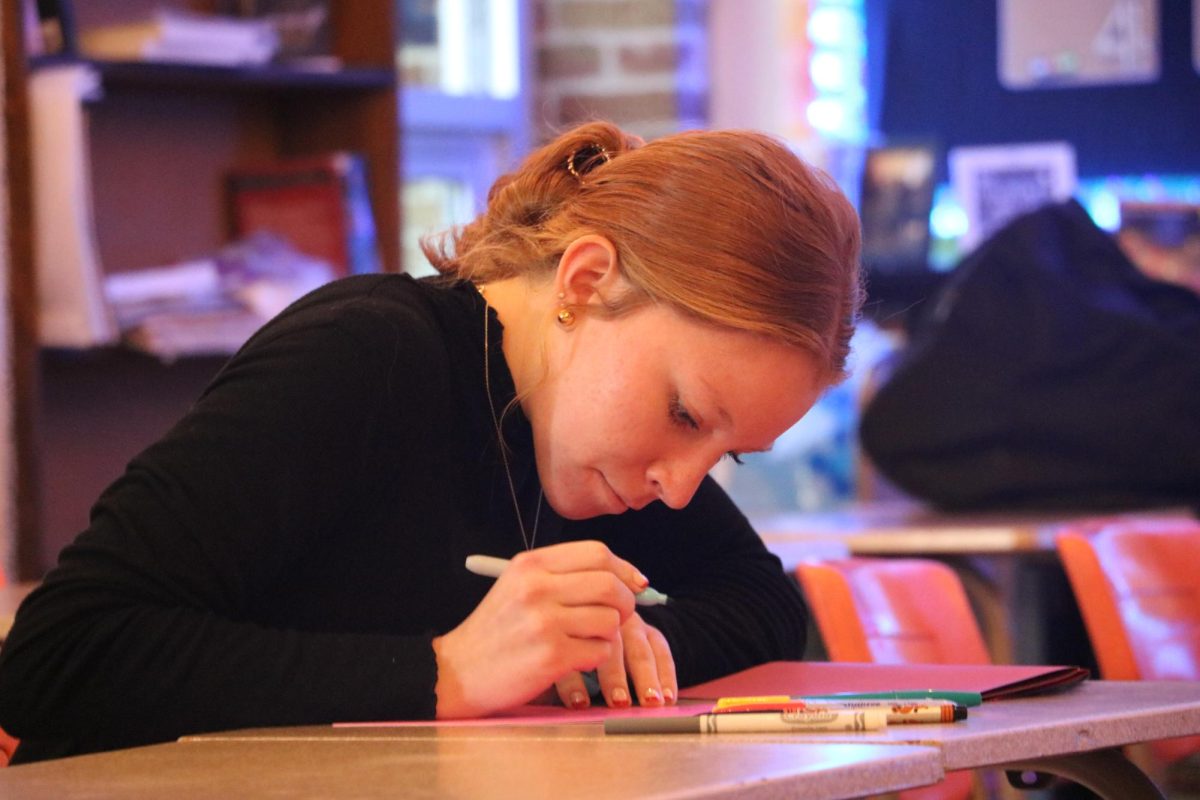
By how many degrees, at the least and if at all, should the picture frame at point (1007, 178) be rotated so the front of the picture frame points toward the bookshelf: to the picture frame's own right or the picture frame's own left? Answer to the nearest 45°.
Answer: approximately 45° to the picture frame's own right

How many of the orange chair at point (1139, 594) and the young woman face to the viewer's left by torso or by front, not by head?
0

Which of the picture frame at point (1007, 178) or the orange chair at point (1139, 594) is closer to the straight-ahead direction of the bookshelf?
the orange chair

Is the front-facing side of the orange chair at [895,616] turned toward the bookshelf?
no

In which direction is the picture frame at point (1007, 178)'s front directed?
toward the camera

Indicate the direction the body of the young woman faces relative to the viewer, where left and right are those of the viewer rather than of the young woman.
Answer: facing the viewer and to the right of the viewer

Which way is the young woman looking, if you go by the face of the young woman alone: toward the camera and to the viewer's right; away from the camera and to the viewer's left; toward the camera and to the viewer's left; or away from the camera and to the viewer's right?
toward the camera and to the viewer's right

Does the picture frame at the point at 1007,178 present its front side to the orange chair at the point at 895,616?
yes

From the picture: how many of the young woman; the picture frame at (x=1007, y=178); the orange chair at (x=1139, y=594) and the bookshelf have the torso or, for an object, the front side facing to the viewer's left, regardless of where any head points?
0

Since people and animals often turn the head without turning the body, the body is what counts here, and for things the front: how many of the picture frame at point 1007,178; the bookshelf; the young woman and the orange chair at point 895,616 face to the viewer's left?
0

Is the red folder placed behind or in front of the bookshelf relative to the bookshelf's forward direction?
in front

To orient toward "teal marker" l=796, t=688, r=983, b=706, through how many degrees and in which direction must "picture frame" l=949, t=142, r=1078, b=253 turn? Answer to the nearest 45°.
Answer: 0° — it already faces it
